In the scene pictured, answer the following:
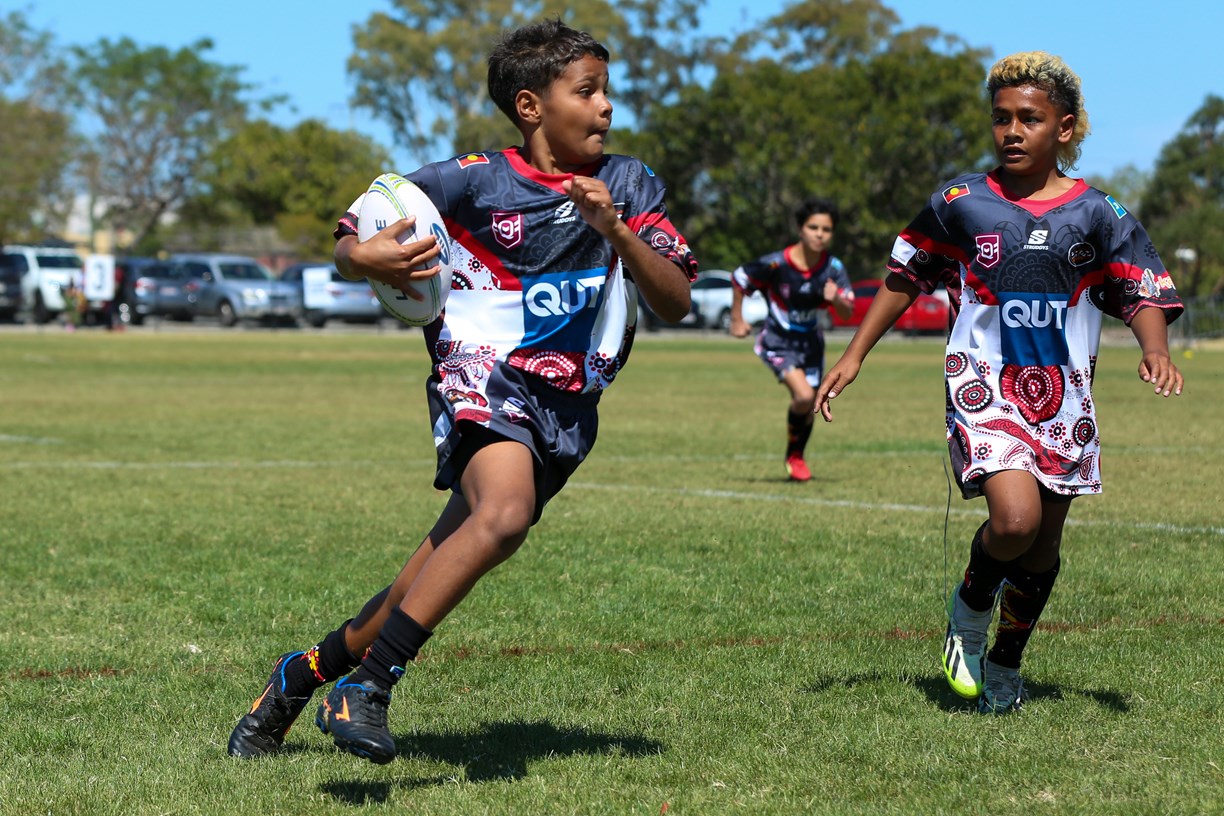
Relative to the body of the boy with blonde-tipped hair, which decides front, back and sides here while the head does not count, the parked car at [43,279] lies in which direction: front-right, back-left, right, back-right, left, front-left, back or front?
back-right

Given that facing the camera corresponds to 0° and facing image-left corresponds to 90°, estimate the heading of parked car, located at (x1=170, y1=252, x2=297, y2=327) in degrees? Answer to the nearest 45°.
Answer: approximately 315°

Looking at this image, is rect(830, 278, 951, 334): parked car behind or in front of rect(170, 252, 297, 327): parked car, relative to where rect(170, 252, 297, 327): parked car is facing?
in front

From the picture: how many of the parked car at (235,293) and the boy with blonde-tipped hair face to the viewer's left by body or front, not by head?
0

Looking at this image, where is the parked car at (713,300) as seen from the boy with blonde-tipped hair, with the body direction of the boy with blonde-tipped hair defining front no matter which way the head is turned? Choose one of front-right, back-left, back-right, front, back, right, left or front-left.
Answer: back

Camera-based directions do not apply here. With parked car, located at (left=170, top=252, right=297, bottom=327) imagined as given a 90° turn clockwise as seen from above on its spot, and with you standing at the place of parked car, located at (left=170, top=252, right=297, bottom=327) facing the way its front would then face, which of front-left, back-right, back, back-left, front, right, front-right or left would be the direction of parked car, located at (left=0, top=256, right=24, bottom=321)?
front-right

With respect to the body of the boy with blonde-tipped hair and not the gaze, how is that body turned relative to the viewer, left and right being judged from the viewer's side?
facing the viewer

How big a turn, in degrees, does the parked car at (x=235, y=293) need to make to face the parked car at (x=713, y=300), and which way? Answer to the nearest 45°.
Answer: approximately 45° to its left
